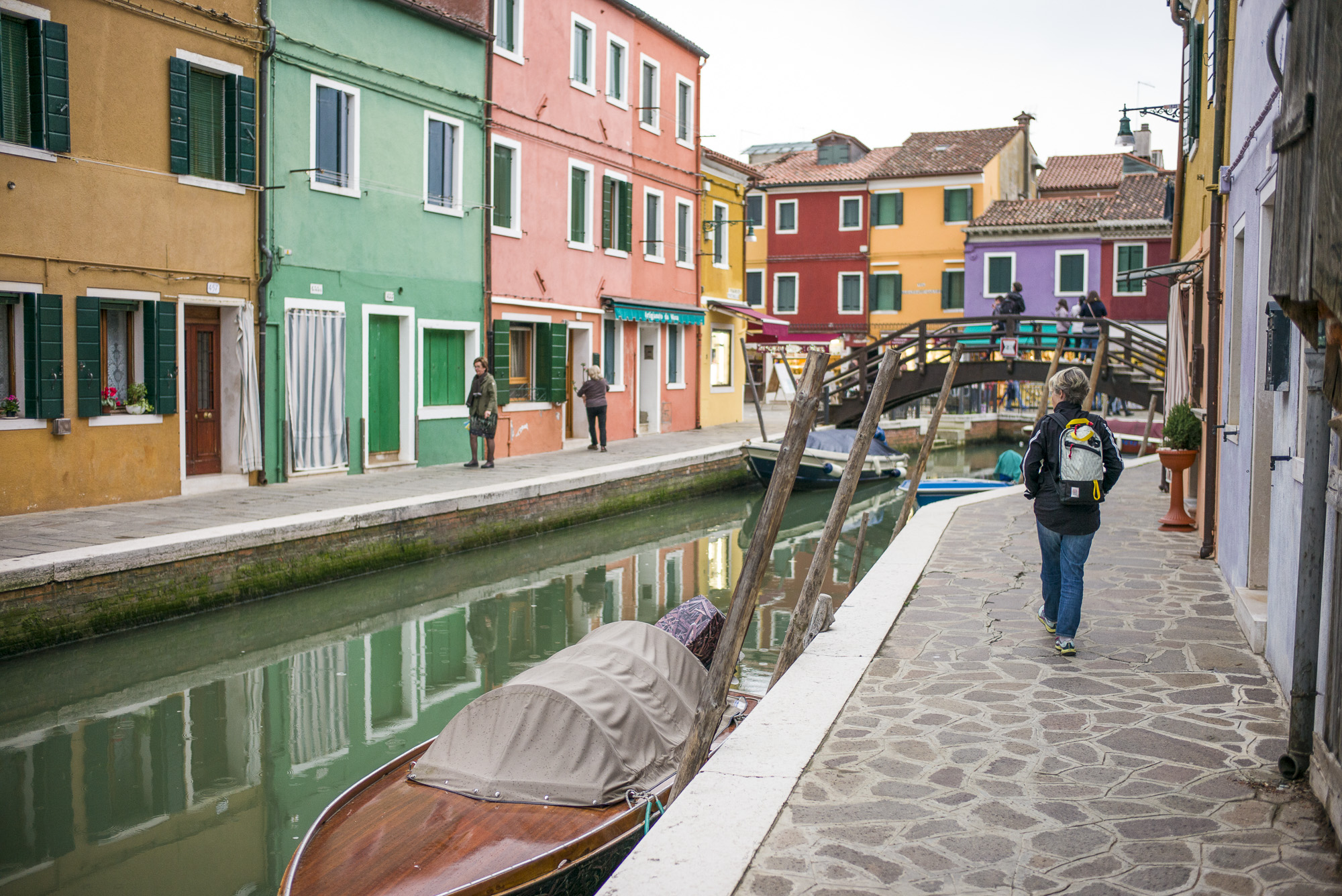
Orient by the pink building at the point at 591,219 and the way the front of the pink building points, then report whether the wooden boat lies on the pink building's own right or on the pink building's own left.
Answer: on the pink building's own right

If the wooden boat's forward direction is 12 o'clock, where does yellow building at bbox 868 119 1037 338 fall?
The yellow building is roughly at 5 o'clock from the wooden boat.

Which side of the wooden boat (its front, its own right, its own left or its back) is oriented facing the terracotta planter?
back

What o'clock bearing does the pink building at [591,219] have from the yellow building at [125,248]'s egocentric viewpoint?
The pink building is roughly at 9 o'clock from the yellow building.

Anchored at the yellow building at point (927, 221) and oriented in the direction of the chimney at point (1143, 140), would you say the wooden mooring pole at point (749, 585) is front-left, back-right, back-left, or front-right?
back-right

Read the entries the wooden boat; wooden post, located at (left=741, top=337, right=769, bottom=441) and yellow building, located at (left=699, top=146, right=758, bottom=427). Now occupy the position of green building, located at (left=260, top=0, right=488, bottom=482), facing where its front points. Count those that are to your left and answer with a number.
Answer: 2

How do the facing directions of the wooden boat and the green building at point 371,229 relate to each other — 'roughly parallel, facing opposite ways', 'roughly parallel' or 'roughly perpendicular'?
roughly perpendicular

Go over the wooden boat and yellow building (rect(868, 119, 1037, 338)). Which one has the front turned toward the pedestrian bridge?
the yellow building

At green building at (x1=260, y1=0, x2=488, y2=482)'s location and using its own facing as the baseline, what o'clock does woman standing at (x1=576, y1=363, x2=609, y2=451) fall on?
The woman standing is roughly at 9 o'clock from the green building.

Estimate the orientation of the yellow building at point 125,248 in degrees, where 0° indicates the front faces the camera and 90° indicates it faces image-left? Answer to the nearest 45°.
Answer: approximately 315°

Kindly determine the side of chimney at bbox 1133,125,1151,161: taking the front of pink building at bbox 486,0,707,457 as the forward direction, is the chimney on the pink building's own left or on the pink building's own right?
on the pink building's own left

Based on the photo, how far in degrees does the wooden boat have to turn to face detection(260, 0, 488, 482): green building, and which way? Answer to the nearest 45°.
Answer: approximately 135° to its right

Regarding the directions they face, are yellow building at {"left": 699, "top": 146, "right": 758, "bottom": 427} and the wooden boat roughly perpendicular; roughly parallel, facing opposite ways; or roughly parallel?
roughly perpendicular
